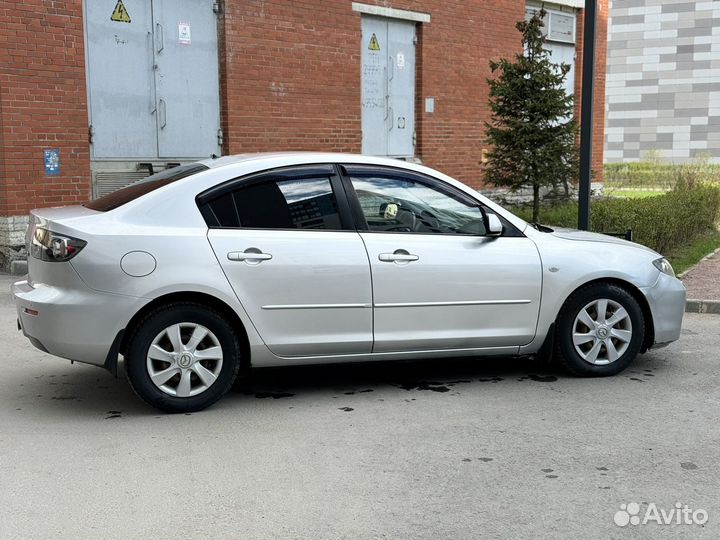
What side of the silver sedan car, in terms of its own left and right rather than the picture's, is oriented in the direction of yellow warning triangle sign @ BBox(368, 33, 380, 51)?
left

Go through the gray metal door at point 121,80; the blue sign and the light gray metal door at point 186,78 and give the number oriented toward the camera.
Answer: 3

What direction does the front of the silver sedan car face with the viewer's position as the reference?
facing to the right of the viewer

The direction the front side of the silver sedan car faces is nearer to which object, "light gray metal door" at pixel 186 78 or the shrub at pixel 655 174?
the shrub

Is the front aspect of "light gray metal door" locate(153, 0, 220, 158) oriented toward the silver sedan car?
yes

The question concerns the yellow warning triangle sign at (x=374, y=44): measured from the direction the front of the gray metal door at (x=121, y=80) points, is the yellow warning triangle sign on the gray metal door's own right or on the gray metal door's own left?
on the gray metal door's own left

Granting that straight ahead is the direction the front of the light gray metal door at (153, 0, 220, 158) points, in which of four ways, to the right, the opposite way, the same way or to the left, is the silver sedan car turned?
to the left

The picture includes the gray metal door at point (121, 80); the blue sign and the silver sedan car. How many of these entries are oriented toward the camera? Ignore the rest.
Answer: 2

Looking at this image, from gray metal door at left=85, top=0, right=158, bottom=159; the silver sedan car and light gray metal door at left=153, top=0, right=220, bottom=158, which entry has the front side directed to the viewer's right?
the silver sedan car

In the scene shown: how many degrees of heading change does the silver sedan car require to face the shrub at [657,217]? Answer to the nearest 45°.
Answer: approximately 45° to its left

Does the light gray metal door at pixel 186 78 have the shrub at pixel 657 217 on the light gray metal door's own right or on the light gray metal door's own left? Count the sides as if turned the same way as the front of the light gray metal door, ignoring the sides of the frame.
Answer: on the light gray metal door's own left

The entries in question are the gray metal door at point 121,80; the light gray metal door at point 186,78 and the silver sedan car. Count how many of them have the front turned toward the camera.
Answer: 2
